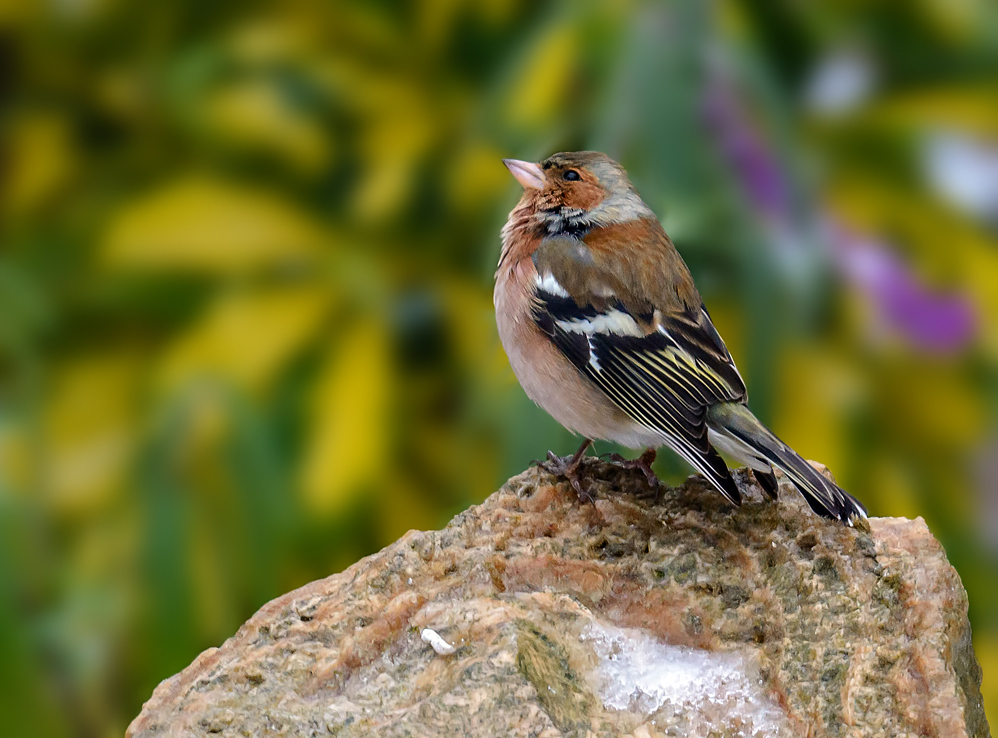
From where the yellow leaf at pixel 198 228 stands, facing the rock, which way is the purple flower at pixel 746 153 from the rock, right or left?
left

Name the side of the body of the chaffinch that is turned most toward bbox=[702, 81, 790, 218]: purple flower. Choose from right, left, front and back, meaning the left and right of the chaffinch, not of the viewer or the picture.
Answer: right

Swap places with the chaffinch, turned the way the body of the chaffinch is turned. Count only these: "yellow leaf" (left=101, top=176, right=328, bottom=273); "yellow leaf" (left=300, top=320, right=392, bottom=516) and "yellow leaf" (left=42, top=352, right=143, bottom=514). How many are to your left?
0

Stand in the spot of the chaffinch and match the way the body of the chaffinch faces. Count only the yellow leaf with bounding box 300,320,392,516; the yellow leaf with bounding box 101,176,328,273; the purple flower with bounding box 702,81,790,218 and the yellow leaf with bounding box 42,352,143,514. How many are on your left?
0

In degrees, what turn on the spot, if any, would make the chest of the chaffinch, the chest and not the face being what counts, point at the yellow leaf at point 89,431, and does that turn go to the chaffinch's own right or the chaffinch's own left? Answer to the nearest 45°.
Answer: approximately 45° to the chaffinch's own right

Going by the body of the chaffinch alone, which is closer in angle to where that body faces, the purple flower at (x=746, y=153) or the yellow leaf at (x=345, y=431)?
the yellow leaf

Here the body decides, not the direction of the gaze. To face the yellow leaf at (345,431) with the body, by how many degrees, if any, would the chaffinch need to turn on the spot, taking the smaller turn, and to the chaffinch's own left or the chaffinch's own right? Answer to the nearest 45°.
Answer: approximately 45° to the chaffinch's own right

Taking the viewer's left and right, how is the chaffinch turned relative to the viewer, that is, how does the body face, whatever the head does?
facing to the left of the viewer

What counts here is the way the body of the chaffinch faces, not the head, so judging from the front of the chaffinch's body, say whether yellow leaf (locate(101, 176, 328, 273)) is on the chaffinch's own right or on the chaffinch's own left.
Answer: on the chaffinch's own right

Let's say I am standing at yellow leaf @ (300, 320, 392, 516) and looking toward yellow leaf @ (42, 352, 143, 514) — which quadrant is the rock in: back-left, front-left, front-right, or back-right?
back-left

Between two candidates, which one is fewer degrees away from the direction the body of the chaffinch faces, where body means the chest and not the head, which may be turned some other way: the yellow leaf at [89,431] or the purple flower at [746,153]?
the yellow leaf
